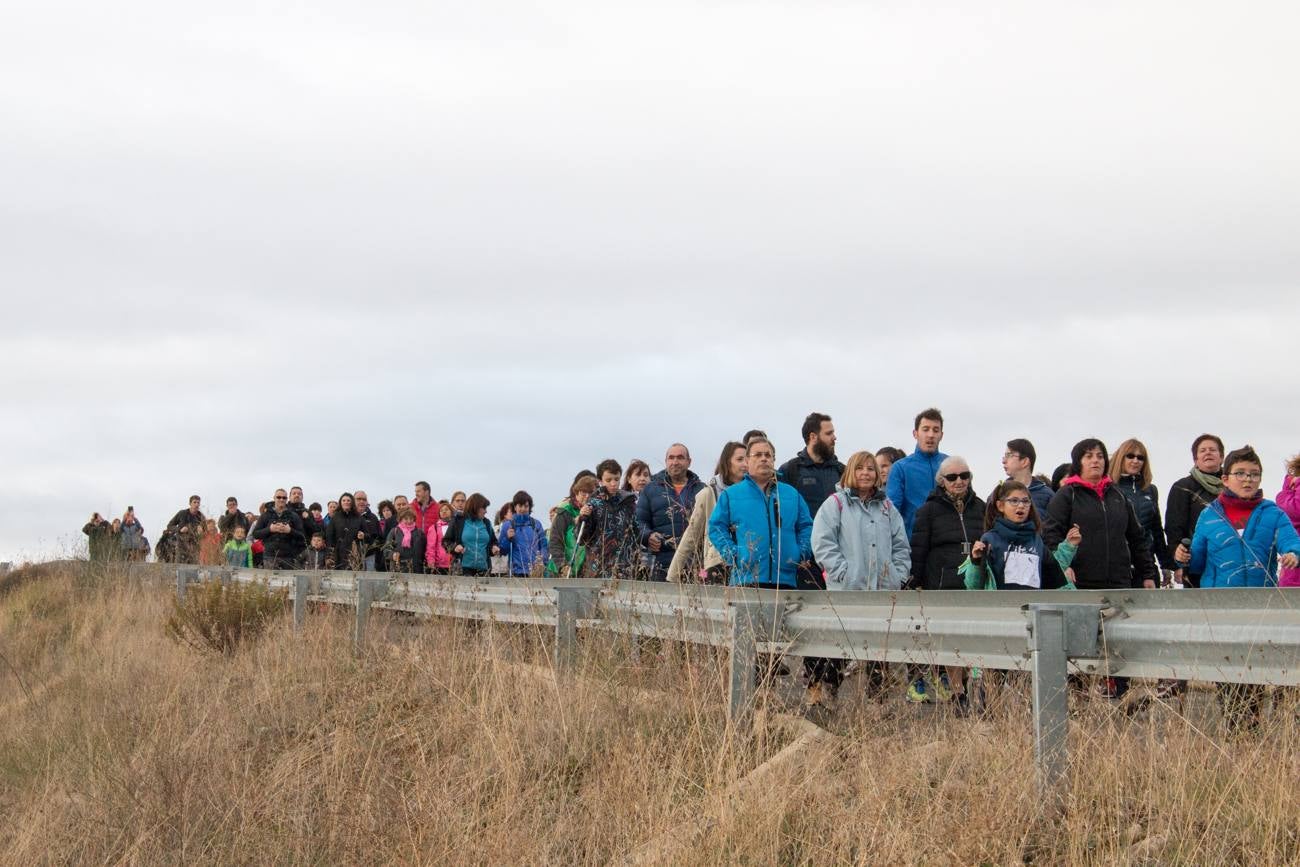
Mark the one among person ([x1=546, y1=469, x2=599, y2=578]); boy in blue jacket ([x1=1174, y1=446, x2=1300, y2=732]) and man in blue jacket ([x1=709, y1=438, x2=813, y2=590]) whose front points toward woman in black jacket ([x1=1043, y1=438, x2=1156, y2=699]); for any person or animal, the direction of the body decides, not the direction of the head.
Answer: the person

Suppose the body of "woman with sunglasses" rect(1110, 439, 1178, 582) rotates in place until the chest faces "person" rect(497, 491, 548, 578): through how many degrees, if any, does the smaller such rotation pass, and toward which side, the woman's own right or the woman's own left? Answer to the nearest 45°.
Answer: approximately 135° to the woman's own right

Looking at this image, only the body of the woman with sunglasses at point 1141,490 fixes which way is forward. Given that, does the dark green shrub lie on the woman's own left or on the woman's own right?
on the woman's own right

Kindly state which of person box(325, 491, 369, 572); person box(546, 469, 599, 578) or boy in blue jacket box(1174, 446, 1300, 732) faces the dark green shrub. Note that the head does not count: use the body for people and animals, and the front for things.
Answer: person box(325, 491, 369, 572)
